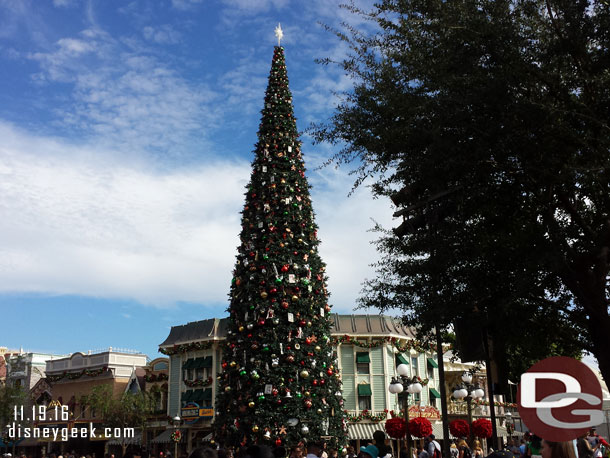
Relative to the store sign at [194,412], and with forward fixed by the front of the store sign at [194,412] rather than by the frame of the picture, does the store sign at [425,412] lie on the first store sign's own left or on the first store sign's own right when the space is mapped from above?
on the first store sign's own left

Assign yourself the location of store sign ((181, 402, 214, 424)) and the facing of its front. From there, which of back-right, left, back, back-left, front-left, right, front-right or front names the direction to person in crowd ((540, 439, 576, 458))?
front

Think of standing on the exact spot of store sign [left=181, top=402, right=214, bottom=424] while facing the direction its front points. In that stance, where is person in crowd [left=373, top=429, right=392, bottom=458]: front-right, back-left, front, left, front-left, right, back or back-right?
front

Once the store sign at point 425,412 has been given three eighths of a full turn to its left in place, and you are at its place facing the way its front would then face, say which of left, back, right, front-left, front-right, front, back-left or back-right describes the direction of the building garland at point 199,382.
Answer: back-left

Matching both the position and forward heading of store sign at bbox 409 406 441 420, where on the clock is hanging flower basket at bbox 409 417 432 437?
The hanging flower basket is roughly at 12 o'clock from the store sign.

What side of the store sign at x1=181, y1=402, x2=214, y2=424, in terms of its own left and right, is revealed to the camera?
front

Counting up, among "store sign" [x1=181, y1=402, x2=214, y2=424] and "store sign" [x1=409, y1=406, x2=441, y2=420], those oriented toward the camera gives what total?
2

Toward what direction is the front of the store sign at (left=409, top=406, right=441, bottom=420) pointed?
toward the camera

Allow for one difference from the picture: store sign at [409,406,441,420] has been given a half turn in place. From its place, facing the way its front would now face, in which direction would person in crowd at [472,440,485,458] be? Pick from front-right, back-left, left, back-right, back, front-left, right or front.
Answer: back

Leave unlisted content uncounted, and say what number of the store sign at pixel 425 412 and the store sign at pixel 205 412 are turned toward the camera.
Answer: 2

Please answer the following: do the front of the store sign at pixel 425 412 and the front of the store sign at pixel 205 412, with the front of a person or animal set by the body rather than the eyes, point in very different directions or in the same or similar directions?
same or similar directions
